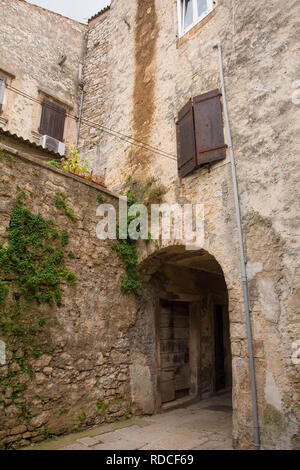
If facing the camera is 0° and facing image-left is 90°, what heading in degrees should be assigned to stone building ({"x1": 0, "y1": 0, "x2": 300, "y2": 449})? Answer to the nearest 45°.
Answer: approximately 45°
